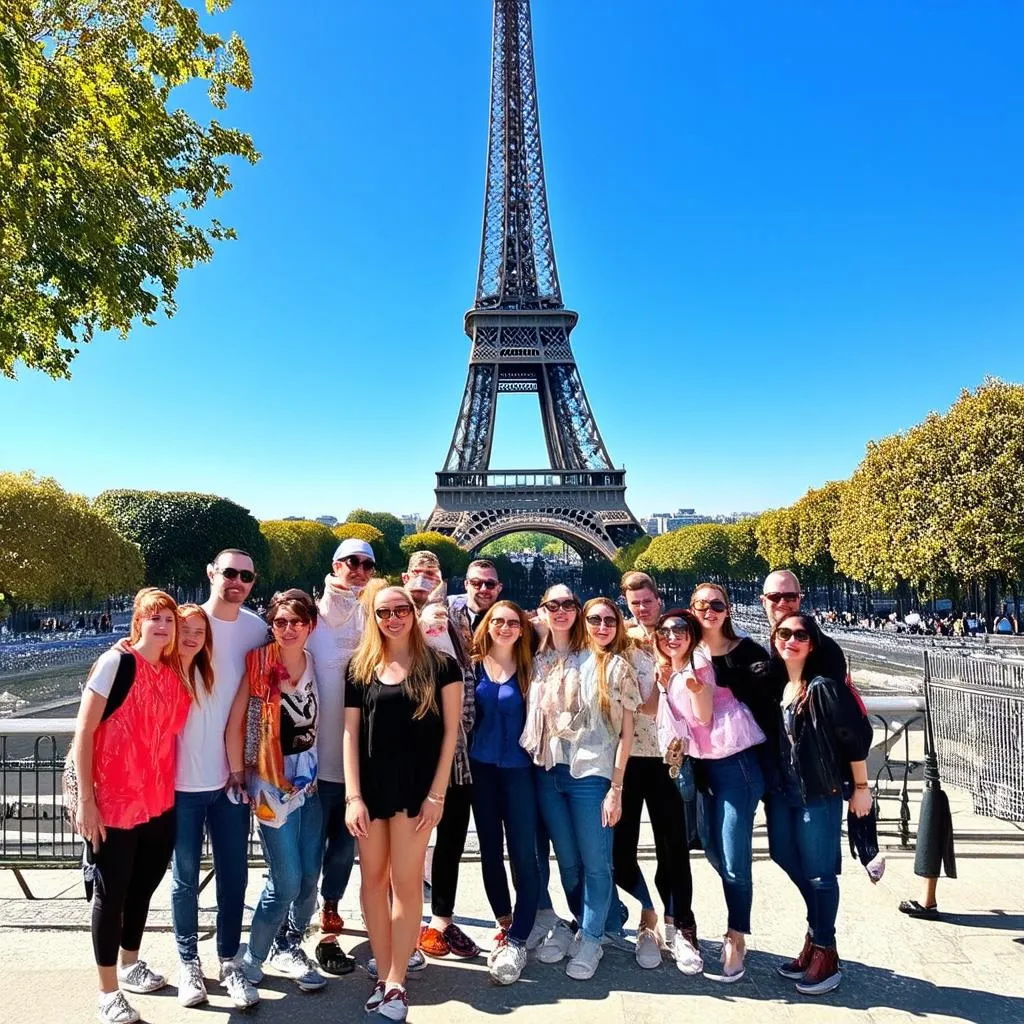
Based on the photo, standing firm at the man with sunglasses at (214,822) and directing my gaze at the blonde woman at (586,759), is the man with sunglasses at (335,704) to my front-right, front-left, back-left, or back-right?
front-left

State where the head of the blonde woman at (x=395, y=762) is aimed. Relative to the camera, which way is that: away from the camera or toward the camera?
toward the camera

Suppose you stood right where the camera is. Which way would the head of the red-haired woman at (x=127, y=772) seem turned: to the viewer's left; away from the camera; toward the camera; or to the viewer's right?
toward the camera

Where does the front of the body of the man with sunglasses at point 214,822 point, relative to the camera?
toward the camera

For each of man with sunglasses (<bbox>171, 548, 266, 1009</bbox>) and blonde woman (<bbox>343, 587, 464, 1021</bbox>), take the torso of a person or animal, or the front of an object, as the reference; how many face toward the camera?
2

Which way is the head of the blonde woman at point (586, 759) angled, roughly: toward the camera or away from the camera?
toward the camera

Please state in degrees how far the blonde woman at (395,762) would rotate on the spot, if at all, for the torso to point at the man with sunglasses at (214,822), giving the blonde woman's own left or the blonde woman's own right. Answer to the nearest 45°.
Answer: approximately 90° to the blonde woman's own right

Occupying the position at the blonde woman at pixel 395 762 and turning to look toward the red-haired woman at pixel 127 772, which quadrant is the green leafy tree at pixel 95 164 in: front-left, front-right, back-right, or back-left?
front-right

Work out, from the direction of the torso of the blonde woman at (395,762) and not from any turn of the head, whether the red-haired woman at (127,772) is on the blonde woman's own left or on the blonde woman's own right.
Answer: on the blonde woman's own right

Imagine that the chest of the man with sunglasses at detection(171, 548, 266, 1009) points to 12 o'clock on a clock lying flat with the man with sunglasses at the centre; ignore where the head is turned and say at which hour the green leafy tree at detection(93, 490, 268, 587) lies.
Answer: The green leafy tree is roughly at 6 o'clock from the man with sunglasses.

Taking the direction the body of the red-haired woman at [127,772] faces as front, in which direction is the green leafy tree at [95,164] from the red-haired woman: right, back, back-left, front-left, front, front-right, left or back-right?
back-left
